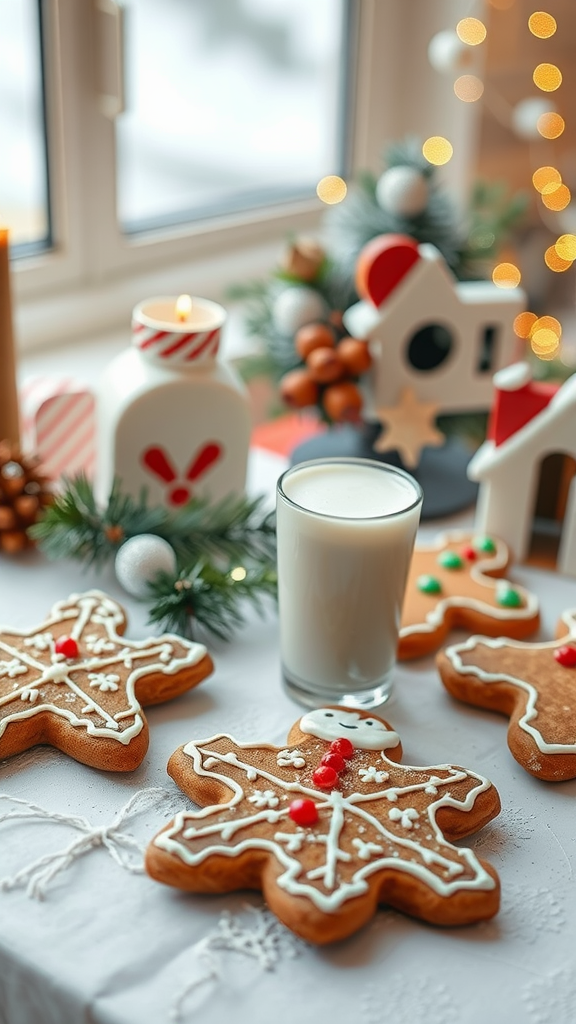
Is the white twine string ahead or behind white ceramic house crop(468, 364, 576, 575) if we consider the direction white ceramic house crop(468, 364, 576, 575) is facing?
ahead

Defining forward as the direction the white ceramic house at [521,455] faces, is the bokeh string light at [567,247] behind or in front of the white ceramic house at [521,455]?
behind

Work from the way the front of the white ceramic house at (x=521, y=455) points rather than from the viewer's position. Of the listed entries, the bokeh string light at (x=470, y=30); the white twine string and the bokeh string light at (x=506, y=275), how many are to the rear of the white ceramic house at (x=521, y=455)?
2

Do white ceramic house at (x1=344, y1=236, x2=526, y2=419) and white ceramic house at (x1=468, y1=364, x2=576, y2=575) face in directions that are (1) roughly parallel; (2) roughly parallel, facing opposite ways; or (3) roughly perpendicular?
roughly parallel

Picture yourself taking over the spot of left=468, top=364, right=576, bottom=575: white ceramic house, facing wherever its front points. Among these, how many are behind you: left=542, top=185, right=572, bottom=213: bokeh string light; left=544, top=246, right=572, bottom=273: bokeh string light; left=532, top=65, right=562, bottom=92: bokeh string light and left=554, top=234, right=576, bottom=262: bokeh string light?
4

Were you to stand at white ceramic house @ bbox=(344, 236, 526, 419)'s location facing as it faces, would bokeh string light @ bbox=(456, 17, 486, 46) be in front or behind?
behind

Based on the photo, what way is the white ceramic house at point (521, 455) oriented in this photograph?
toward the camera

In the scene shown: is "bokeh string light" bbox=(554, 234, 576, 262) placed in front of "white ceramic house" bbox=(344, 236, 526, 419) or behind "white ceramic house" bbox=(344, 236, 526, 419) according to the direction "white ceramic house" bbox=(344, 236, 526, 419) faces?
behind

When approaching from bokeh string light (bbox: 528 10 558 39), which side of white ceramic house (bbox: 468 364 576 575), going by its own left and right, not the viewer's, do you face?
back

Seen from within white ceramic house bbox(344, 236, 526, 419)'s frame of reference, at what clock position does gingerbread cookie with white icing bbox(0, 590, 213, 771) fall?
The gingerbread cookie with white icing is roughly at 1 o'clock from the white ceramic house.

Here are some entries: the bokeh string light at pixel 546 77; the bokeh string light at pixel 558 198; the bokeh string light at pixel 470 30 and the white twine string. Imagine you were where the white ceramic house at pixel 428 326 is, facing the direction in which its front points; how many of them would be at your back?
3

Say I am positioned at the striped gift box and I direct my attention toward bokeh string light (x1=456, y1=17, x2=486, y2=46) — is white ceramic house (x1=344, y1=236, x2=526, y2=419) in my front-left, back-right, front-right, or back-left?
front-right

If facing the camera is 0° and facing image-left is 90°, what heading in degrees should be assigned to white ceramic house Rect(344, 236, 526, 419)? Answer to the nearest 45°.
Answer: approximately 0°
